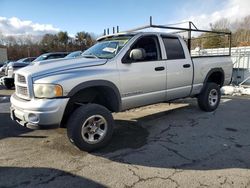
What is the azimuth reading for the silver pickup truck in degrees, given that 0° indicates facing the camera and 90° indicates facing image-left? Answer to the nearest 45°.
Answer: approximately 45°
